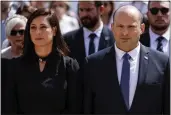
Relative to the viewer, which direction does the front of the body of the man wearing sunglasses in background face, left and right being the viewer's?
facing the viewer

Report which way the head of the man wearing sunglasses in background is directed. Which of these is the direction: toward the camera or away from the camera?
toward the camera

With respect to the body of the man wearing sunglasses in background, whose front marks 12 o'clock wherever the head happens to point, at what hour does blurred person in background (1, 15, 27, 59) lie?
The blurred person in background is roughly at 2 o'clock from the man wearing sunglasses in background.

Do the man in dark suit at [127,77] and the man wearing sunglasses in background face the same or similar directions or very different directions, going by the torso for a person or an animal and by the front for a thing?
same or similar directions

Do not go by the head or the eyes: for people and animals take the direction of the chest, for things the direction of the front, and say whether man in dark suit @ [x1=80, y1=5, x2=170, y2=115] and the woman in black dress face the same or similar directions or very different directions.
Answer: same or similar directions

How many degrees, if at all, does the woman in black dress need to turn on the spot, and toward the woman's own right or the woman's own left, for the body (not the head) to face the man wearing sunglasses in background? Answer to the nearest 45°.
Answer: approximately 135° to the woman's own left

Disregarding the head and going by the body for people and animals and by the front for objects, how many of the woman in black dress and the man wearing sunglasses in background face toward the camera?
2

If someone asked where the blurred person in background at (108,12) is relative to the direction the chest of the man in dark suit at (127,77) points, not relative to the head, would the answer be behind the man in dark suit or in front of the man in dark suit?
behind

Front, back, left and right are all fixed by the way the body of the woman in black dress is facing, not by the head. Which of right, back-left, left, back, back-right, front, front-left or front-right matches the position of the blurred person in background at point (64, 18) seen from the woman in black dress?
back

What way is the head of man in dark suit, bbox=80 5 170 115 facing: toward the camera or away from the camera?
toward the camera

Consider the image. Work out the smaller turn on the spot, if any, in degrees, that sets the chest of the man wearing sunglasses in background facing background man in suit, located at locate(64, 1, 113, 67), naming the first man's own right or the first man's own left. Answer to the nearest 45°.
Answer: approximately 90° to the first man's own right

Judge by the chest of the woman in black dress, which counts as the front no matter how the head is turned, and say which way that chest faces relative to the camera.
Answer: toward the camera
